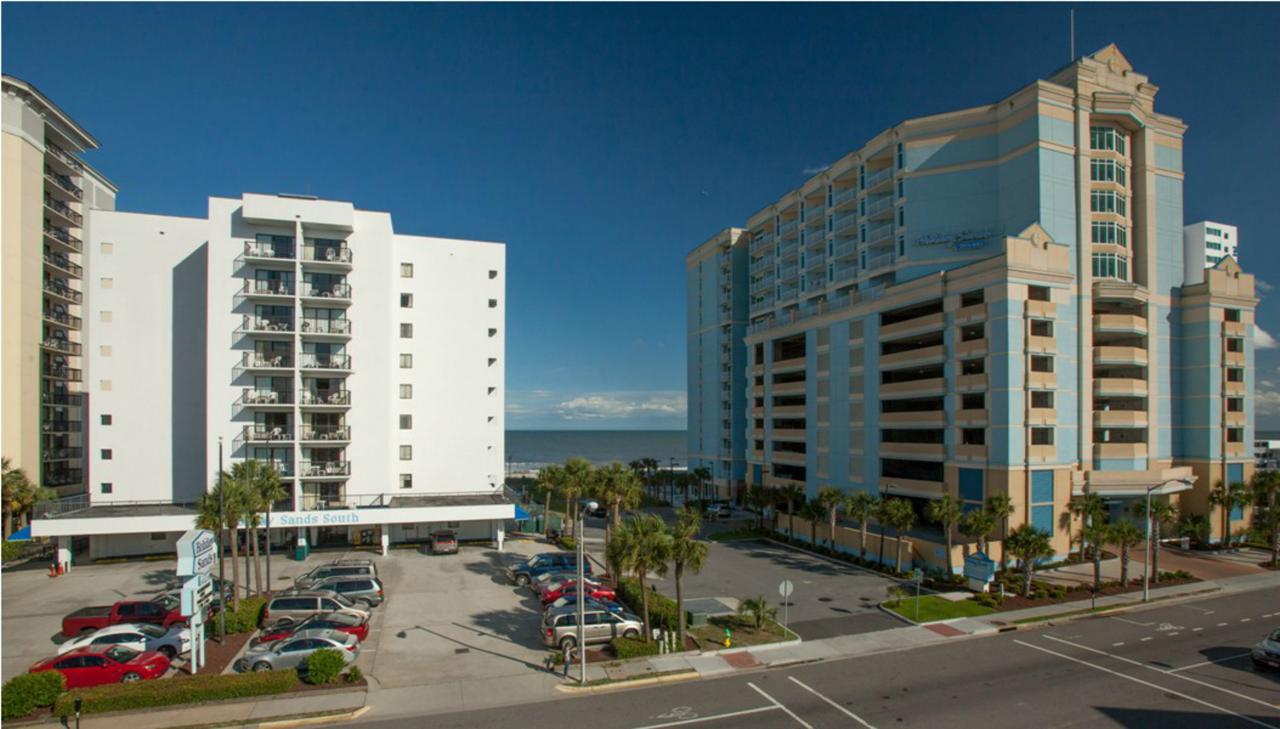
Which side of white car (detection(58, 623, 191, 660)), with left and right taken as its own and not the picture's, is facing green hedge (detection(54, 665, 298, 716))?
right

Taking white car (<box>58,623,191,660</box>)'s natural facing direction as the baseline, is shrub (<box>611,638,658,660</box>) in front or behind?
in front

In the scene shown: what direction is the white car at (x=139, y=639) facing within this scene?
to the viewer's right

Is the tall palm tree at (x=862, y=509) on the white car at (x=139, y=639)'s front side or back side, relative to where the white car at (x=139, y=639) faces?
on the front side

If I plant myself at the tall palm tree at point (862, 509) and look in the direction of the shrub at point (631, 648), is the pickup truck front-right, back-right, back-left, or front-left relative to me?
front-right

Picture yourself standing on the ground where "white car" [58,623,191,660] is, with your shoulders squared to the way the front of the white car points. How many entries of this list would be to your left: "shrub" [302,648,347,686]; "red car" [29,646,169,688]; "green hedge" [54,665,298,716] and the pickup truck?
1
